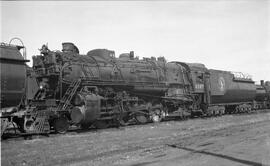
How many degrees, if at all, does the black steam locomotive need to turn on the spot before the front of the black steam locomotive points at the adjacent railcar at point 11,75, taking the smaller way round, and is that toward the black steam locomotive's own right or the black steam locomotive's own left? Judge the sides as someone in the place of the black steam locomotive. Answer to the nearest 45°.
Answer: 0° — it already faces it

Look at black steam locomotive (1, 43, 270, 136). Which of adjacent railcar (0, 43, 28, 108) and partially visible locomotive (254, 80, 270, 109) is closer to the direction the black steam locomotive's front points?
the adjacent railcar

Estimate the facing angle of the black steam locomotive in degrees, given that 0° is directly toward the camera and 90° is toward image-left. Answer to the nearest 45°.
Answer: approximately 45°

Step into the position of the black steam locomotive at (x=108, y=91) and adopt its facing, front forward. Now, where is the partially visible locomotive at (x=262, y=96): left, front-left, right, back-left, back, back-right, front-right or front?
back
